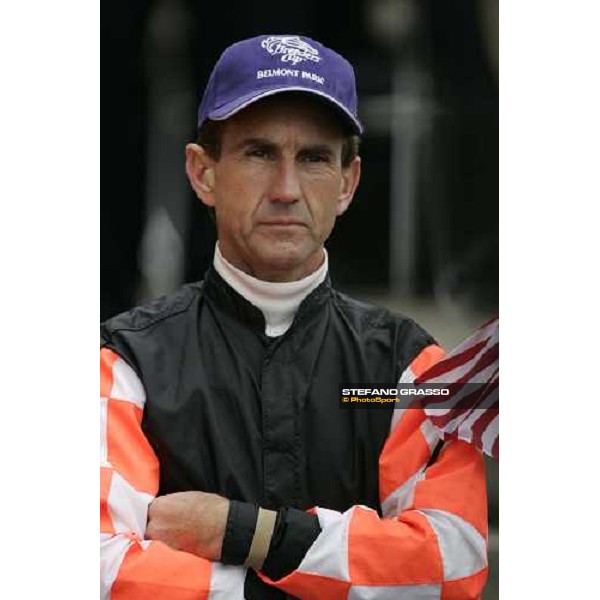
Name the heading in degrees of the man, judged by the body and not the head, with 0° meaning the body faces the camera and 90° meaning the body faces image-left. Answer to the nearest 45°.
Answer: approximately 0°
